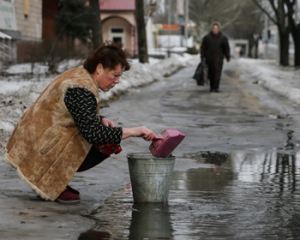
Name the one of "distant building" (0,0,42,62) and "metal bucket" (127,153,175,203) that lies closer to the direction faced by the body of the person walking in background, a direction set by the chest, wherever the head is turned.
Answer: the metal bucket

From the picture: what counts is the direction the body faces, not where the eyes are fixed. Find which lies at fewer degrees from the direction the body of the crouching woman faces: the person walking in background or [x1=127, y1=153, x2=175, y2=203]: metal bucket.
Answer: the metal bucket

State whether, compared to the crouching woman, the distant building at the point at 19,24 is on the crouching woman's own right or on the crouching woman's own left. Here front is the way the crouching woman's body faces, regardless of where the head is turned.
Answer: on the crouching woman's own left

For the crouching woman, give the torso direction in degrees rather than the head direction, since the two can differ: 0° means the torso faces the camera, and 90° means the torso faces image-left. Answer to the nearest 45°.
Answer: approximately 270°

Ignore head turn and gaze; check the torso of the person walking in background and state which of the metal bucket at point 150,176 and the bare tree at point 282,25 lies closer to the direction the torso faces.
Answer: the metal bucket

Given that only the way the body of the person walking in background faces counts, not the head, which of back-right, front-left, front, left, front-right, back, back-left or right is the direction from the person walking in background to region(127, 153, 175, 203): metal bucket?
front

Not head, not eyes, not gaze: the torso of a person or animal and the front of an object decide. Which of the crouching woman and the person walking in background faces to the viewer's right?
the crouching woman

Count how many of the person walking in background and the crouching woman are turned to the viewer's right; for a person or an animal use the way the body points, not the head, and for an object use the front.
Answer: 1

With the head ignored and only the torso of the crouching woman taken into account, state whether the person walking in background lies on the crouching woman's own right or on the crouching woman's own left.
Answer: on the crouching woman's own left

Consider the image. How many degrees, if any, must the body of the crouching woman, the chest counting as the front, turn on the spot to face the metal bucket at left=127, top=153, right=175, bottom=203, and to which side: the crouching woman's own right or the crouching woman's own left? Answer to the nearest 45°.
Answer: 0° — they already face it

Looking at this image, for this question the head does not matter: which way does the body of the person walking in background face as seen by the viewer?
toward the camera

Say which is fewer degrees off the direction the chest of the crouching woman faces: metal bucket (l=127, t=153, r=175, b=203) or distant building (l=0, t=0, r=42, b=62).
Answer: the metal bucket

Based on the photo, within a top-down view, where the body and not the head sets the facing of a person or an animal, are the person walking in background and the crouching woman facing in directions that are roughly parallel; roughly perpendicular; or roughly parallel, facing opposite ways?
roughly perpendicular
